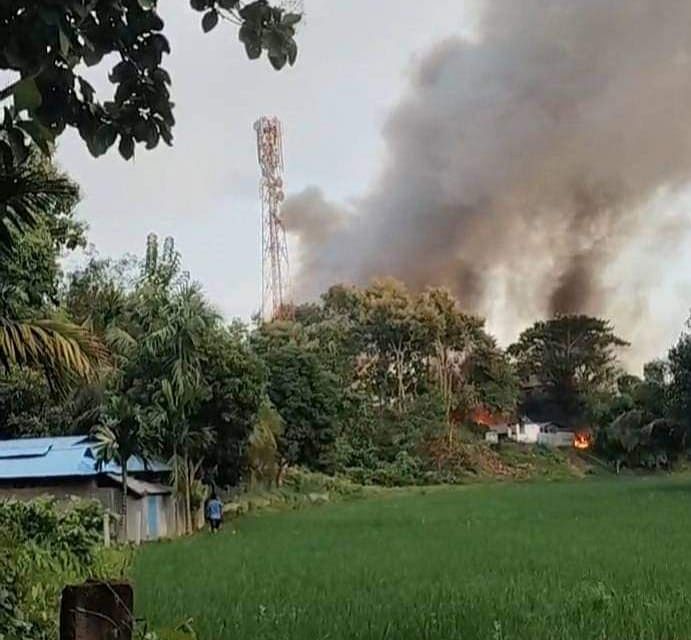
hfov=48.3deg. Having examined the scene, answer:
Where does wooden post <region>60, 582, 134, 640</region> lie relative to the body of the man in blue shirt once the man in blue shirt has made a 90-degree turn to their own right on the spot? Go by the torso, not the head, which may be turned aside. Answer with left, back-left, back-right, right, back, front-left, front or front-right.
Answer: right

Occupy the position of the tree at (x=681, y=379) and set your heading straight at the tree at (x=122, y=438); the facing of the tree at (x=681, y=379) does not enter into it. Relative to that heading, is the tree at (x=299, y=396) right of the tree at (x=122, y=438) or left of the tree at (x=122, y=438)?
right

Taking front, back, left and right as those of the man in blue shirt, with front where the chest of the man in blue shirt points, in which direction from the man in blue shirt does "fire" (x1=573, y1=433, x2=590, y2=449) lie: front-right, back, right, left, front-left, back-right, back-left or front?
front-right

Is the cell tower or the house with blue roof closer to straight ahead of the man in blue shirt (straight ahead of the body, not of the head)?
the cell tower

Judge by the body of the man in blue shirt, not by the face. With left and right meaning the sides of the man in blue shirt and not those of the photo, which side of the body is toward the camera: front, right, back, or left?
back

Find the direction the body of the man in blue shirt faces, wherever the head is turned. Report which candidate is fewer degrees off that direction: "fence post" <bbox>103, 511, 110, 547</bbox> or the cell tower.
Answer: the cell tower

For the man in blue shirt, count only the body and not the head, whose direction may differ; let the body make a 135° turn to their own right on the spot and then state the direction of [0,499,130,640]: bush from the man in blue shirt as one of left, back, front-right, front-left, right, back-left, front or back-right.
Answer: front-right

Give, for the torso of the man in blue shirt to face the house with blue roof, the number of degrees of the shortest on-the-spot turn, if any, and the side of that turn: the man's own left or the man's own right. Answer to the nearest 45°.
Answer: approximately 135° to the man's own left
